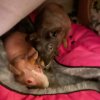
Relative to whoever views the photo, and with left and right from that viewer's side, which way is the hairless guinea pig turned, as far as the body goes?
facing the viewer and to the right of the viewer
